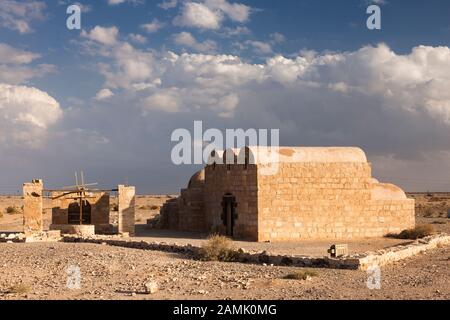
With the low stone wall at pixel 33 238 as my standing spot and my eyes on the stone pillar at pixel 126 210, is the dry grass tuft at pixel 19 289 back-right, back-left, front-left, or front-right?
back-right

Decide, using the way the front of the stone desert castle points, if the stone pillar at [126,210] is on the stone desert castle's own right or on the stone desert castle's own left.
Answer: on the stone desert castle's own right

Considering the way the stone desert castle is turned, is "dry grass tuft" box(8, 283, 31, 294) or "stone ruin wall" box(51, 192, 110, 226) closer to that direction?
the dry grass tuft

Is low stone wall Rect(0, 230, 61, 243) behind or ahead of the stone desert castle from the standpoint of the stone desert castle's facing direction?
ahead

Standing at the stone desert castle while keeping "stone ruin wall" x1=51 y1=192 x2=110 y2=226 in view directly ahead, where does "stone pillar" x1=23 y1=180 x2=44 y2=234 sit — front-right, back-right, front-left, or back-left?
front-left

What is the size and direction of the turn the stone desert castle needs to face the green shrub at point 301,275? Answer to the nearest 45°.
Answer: approximately 45° to its left

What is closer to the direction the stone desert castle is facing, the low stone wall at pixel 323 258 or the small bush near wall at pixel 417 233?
the low stone wall

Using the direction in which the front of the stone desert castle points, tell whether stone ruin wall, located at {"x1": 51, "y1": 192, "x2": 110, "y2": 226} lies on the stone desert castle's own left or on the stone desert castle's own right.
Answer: on the stone desert castle's own right

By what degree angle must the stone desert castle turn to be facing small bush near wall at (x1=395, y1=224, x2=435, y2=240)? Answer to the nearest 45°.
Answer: approximately 135° to its left

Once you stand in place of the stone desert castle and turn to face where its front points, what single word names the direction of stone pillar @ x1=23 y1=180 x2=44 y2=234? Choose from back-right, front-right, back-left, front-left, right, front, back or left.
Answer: front-right

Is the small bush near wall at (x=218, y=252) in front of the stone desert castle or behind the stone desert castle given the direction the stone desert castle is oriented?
in front

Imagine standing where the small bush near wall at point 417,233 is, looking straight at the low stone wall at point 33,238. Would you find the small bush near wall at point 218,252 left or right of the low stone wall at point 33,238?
left
